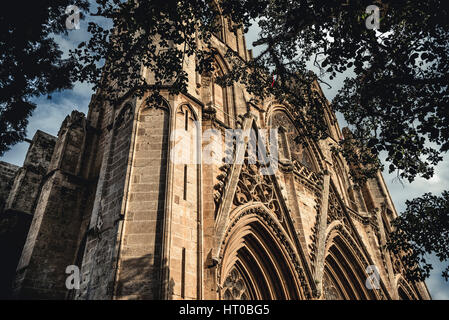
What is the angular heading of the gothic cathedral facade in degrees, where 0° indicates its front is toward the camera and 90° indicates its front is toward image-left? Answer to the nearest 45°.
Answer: approximately 315°

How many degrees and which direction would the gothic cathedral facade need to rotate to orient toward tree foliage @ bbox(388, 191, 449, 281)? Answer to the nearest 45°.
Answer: approximately 45° to its left
